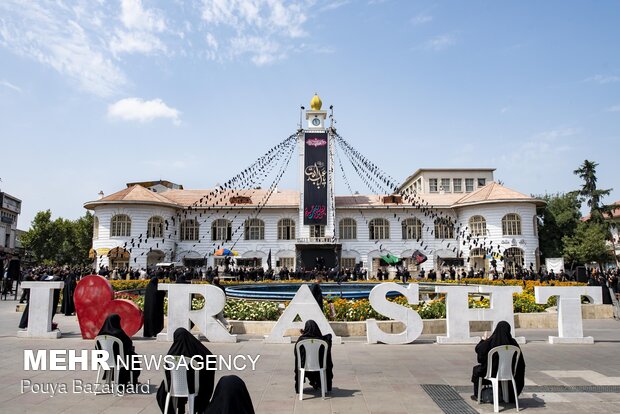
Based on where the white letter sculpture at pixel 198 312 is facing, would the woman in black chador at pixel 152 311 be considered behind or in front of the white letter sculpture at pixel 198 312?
behind

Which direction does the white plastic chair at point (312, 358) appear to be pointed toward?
away from the camera

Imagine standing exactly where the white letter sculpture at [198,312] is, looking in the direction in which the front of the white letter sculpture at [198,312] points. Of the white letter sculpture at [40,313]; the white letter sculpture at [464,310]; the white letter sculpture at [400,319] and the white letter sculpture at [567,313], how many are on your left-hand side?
3

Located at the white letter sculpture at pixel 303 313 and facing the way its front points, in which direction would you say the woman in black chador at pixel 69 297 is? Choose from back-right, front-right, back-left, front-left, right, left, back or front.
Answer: back-right

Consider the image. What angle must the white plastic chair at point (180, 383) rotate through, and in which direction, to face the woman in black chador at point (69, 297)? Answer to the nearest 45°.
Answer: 0° — it already faces them

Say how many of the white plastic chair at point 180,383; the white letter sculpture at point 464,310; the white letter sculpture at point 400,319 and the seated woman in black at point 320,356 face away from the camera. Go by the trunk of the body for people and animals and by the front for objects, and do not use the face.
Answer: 2

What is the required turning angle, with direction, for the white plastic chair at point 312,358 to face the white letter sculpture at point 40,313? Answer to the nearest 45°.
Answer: approximately 45° to its left

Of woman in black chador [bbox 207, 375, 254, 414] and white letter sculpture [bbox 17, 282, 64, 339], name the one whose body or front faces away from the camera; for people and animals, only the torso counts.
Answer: the woman in black chador

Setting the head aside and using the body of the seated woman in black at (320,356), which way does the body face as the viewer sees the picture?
away from the camera
